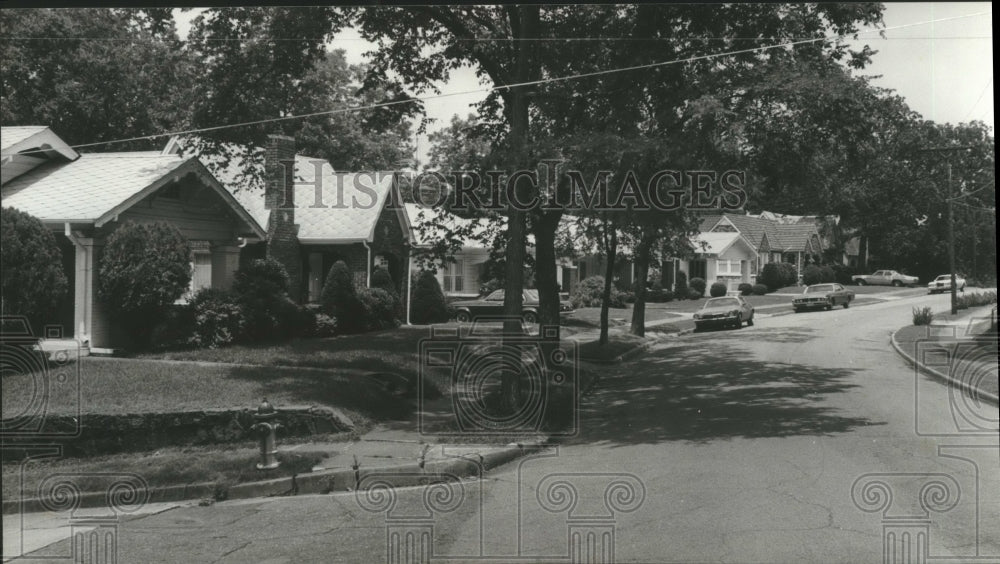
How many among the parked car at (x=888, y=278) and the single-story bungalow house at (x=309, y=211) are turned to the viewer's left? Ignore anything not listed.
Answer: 1

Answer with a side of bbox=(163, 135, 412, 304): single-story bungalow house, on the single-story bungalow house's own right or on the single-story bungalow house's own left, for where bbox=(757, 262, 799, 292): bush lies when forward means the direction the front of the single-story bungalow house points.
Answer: on the single-story bungalow house's own left

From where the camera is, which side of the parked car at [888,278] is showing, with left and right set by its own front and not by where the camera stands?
left

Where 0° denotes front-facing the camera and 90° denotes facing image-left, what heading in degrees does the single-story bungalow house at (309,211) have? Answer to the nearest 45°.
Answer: approximately 315°

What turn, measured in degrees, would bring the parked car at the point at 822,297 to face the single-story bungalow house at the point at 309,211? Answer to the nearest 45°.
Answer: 0° — it already faces it

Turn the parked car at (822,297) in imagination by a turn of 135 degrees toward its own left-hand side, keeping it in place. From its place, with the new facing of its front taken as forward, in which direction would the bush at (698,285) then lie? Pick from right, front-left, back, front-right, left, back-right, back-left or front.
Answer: back-left

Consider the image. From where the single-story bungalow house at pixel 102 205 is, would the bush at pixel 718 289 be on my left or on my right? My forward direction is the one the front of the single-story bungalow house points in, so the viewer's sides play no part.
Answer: on my left

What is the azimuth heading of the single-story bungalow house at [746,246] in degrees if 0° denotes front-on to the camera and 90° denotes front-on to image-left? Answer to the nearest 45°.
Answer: approximately 315°

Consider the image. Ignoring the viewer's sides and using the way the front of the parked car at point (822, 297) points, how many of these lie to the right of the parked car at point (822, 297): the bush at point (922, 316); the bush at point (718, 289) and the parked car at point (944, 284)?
1

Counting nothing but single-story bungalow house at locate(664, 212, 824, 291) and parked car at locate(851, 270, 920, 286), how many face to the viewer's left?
1
